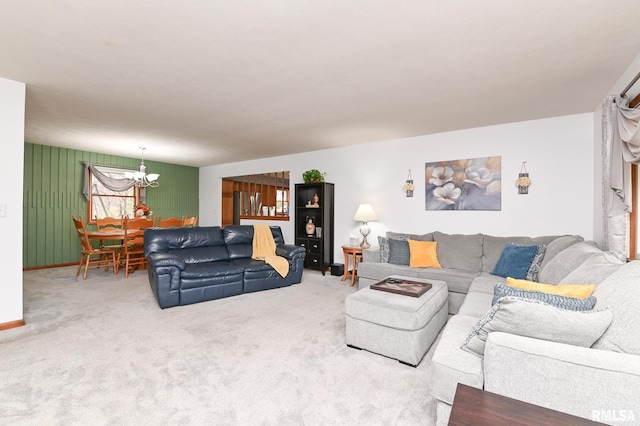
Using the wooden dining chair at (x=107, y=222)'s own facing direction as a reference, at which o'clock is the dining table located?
The dining table is roughly at 12 o'clock from the wooden dining chair.

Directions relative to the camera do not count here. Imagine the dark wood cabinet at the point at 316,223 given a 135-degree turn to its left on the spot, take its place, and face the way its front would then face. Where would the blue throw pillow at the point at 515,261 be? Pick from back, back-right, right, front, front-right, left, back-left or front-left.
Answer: front-right

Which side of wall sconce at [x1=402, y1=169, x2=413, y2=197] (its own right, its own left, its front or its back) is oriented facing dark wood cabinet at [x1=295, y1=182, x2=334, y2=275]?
right

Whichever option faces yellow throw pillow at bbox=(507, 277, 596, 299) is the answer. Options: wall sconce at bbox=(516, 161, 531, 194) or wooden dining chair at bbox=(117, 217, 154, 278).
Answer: the wall sconce

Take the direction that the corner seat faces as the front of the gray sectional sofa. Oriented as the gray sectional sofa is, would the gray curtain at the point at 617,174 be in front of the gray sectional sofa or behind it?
behind

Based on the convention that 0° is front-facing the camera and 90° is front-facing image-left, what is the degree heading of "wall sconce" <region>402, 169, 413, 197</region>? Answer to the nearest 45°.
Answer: approximately 0°

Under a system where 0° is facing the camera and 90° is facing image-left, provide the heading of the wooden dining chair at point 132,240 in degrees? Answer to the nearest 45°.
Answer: approximately 135°

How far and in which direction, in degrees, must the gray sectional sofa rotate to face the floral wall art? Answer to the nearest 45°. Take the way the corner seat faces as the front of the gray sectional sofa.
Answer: approximately 135° to its right
